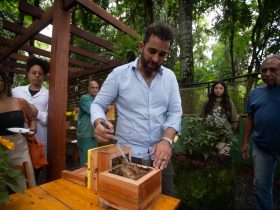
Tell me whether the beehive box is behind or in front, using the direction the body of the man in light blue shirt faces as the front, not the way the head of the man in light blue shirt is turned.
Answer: in front

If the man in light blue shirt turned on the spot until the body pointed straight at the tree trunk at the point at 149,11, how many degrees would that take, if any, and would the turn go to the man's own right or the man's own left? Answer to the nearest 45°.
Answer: approximately 180°

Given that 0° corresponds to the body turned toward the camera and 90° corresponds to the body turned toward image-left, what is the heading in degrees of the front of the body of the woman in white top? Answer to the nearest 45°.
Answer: approximately 0°

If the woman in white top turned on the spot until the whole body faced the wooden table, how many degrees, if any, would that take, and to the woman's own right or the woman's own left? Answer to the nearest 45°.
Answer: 0° — they already face it

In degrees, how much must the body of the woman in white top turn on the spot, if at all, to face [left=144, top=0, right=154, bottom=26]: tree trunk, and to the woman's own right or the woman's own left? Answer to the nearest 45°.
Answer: approximately 135° to the woman's own left

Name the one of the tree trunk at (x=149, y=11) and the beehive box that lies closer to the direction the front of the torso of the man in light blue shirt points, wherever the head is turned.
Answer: the beehive box

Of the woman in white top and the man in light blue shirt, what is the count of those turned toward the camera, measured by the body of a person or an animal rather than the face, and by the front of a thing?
2

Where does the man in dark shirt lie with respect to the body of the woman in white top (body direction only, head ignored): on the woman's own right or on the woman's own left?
on the woman's own left

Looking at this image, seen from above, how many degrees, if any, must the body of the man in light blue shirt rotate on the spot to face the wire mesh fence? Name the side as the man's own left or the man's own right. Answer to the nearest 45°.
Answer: approximately 135° to the man's own left

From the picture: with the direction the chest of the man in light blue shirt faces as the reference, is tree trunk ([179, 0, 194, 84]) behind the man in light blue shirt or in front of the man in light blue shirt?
behind

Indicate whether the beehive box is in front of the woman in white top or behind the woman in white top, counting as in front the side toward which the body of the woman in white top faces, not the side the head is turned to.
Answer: in front

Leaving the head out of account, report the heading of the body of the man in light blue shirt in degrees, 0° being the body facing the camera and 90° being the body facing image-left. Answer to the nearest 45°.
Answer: approximately 0°
